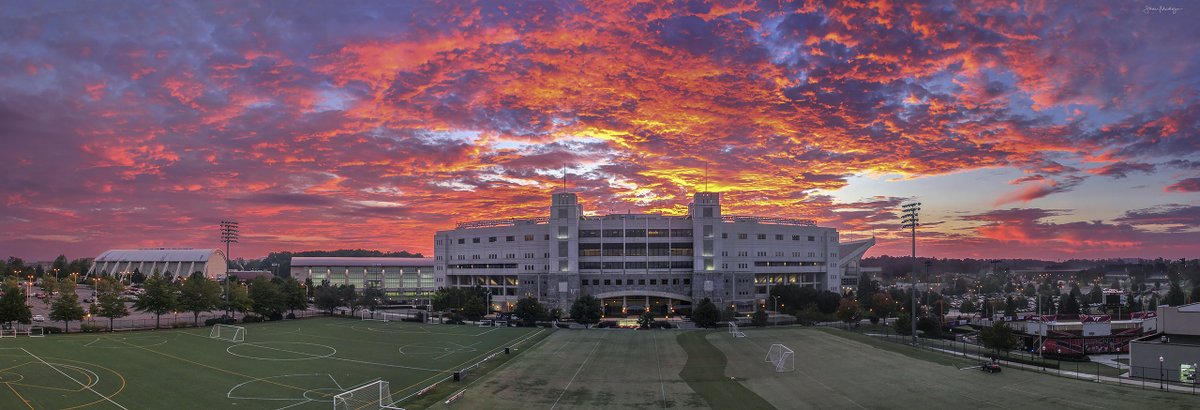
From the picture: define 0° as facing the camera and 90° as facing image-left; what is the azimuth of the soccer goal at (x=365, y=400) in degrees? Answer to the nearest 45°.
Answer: approximately 135°
